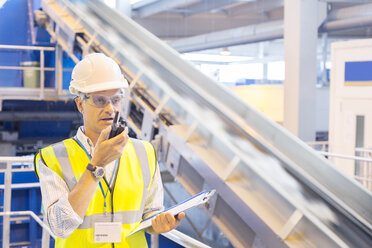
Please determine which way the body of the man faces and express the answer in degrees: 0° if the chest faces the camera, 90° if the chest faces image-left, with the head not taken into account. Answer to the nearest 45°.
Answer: approximately 315°

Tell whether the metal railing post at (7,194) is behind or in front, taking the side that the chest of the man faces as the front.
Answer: behind

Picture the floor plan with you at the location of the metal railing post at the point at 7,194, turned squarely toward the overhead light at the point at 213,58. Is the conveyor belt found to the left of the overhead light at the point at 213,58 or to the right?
right

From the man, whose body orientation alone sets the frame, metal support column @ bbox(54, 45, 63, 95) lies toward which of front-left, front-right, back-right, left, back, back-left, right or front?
back-left

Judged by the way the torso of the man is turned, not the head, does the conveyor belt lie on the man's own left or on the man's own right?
on the man's own left

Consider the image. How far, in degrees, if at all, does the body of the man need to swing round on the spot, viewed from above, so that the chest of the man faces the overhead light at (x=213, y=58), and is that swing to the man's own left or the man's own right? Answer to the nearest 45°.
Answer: approximately 135° to the man's own left

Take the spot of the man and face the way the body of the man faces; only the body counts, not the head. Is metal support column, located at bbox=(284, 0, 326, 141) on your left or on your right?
on your left
